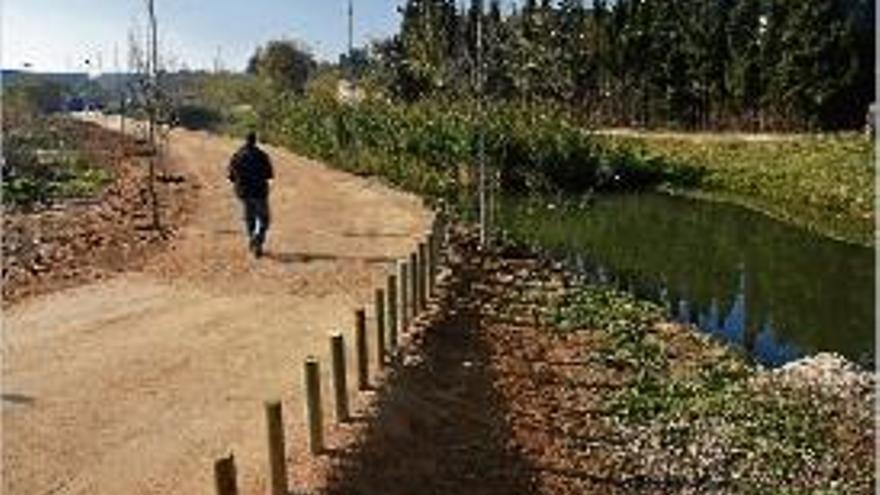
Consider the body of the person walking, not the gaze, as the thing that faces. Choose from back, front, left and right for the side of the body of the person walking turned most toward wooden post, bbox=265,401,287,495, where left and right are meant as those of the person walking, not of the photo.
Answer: back

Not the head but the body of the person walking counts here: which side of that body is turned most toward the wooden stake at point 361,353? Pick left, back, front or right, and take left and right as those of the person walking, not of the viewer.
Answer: back

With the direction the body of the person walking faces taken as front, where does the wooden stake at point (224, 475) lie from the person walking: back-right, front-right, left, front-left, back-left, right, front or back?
back

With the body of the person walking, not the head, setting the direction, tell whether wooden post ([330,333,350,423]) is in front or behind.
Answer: behind

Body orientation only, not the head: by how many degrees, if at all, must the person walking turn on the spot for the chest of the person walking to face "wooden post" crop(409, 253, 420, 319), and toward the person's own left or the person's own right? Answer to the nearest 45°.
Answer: approximately 135° to the person's own right

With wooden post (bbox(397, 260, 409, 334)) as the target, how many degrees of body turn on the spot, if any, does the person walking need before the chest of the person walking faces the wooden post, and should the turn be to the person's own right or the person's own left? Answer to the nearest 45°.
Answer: approximately 135° to the person's own right

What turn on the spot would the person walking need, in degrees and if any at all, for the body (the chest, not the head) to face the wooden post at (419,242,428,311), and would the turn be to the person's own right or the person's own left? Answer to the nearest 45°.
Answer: approximately 135° to the person's own right

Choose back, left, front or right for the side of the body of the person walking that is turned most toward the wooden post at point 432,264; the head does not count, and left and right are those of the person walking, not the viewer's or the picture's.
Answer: right

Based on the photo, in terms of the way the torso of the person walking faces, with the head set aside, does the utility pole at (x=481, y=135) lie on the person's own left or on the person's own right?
on the person's own right

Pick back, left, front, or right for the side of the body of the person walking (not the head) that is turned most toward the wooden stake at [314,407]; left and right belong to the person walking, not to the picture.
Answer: back

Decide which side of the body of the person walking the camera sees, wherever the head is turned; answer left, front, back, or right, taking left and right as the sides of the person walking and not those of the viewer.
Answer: back

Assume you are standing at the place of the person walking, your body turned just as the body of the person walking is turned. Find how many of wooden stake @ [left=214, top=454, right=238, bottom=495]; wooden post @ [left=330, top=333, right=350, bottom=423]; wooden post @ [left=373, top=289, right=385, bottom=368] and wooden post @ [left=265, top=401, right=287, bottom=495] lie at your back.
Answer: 4
